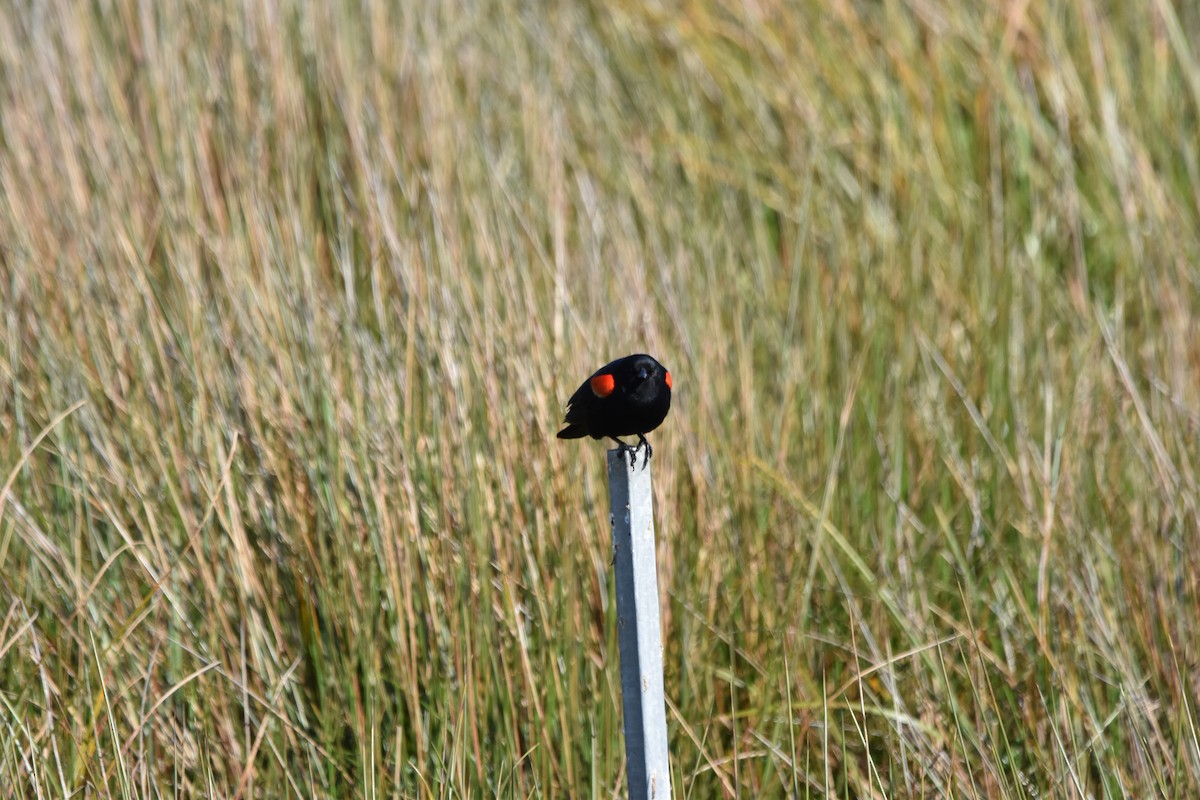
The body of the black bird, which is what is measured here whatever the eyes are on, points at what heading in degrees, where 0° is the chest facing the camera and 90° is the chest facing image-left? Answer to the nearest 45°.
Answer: approximately 315°
